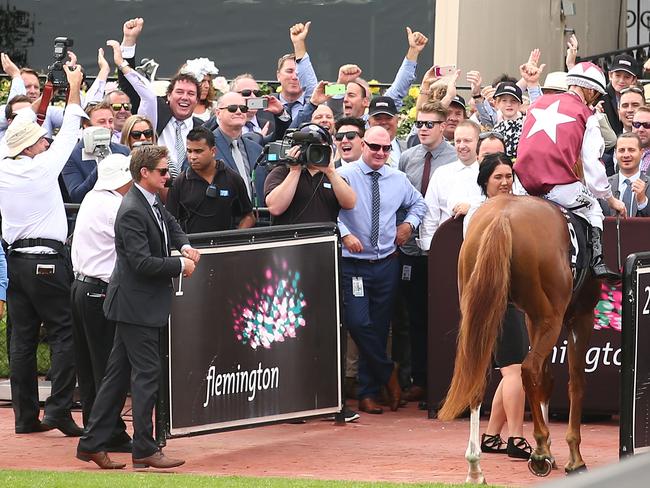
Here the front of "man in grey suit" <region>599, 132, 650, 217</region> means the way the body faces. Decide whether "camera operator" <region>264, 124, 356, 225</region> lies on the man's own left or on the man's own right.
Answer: on the man's own right

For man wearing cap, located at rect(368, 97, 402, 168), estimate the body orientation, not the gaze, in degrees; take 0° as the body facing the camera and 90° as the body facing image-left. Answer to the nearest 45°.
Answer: approximately 0°

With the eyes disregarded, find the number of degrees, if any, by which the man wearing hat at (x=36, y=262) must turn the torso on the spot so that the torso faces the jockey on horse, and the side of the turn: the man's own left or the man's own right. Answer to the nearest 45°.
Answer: approximately 90° to the man's own right

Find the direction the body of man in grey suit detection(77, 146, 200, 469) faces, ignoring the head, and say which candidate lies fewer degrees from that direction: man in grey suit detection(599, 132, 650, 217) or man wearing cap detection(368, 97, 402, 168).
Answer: the man in grey suit

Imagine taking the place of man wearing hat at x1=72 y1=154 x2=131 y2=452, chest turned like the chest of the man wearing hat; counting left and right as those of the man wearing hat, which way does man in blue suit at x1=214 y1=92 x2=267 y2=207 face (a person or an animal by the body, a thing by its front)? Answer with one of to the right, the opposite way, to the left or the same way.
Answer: to the right

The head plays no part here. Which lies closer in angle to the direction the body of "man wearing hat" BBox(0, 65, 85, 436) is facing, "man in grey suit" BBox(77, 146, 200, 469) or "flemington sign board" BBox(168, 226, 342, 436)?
the flemington sign board

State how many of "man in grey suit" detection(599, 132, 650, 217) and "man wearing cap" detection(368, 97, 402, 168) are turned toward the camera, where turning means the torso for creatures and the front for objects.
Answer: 2

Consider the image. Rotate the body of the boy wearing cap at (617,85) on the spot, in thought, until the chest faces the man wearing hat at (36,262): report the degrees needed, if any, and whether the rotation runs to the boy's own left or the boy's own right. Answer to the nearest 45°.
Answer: approximately 45° to the boy's own right

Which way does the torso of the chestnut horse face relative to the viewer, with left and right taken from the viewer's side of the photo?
facing away from the viewer and to the right of the viewer
